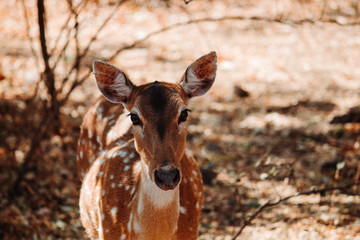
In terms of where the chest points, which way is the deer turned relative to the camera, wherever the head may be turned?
toward the camera

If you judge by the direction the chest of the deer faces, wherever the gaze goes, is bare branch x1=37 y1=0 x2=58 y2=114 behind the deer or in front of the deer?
behind
